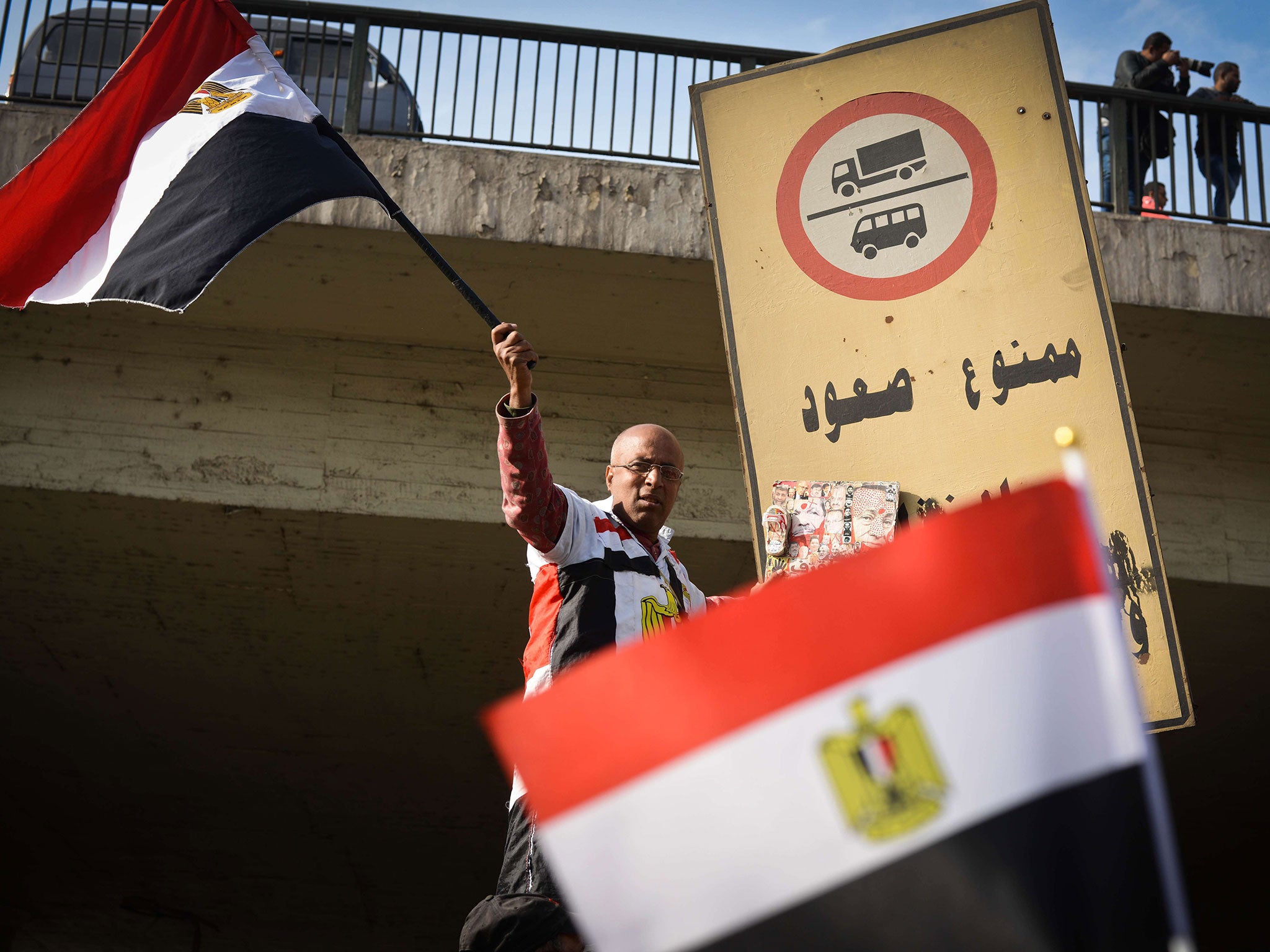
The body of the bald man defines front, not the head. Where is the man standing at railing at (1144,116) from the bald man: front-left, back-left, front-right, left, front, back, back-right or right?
left

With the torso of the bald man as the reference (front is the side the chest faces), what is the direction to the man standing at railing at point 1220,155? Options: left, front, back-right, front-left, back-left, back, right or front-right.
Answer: left

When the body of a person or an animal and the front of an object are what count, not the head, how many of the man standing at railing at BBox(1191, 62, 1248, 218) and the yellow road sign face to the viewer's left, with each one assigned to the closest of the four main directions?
0

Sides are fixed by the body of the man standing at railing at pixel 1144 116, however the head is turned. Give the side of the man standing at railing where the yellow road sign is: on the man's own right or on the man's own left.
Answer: on the man's own right

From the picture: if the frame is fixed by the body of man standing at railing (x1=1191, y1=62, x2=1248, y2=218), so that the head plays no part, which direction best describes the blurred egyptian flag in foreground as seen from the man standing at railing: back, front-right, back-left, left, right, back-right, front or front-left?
front-right

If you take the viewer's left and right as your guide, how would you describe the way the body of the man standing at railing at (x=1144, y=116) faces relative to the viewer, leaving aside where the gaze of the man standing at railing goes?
facing the viewer and to the right of the viewer

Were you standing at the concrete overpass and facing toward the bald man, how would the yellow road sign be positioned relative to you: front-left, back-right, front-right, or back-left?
front-left

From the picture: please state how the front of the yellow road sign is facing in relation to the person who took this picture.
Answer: facing the viewer

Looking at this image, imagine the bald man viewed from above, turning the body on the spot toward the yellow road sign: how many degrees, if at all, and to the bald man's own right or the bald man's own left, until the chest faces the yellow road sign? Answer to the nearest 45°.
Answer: approximately 90° to the bald man's own left

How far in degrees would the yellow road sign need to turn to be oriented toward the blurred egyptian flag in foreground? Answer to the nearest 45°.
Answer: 0° — it already faces it

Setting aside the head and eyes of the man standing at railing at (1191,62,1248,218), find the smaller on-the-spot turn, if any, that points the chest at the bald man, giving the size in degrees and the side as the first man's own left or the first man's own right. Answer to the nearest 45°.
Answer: approximately 45° to the first man's own right

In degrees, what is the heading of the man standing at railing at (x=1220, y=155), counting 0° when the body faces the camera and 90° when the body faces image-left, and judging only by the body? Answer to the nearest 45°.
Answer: approximately 315°
